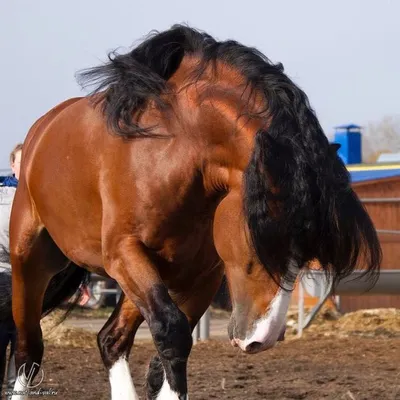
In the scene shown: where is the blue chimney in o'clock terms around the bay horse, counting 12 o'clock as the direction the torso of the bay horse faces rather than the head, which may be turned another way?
The blue chimney is roughly at 8 o'clock from the bay horse.

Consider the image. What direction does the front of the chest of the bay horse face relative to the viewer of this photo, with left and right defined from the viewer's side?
facing the viewer and to the right of the viewer
